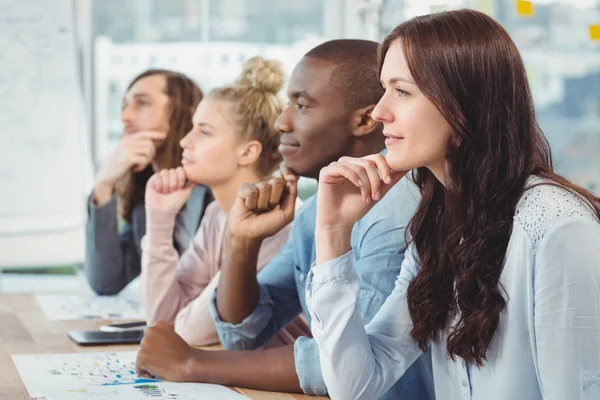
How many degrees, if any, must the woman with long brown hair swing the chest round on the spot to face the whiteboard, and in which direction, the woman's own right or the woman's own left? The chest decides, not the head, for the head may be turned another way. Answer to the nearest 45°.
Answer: approximately 90° to the woman's own right

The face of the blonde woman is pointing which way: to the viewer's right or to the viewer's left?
to the viewer's left

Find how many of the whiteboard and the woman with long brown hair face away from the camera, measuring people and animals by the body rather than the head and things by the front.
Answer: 0

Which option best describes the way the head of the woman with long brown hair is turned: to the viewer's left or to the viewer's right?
to the viewer's left

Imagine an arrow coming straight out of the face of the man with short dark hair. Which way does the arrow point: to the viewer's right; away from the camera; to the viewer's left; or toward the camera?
to the viewer's left

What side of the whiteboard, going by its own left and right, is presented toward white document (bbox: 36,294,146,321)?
front

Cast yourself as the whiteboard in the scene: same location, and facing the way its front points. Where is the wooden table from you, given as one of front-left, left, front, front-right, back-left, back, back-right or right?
front

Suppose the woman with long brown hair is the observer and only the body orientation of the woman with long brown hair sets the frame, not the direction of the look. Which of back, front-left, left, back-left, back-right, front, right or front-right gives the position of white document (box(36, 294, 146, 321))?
right

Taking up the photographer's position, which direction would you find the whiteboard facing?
facing the viewer

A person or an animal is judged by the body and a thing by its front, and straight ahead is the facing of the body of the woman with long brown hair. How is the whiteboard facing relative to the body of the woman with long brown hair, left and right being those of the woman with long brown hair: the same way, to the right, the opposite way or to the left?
to the left

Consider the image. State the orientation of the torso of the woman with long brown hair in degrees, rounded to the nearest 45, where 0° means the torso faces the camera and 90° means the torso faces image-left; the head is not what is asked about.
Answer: approximately 45°

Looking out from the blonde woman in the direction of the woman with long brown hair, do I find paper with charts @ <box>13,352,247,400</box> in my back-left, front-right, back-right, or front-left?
front-right

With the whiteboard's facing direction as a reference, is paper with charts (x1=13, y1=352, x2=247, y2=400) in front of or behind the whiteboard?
in front

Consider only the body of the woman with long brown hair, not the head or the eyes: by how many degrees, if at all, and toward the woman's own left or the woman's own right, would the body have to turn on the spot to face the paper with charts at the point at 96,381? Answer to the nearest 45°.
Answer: approximately 45° to the woman's own right
